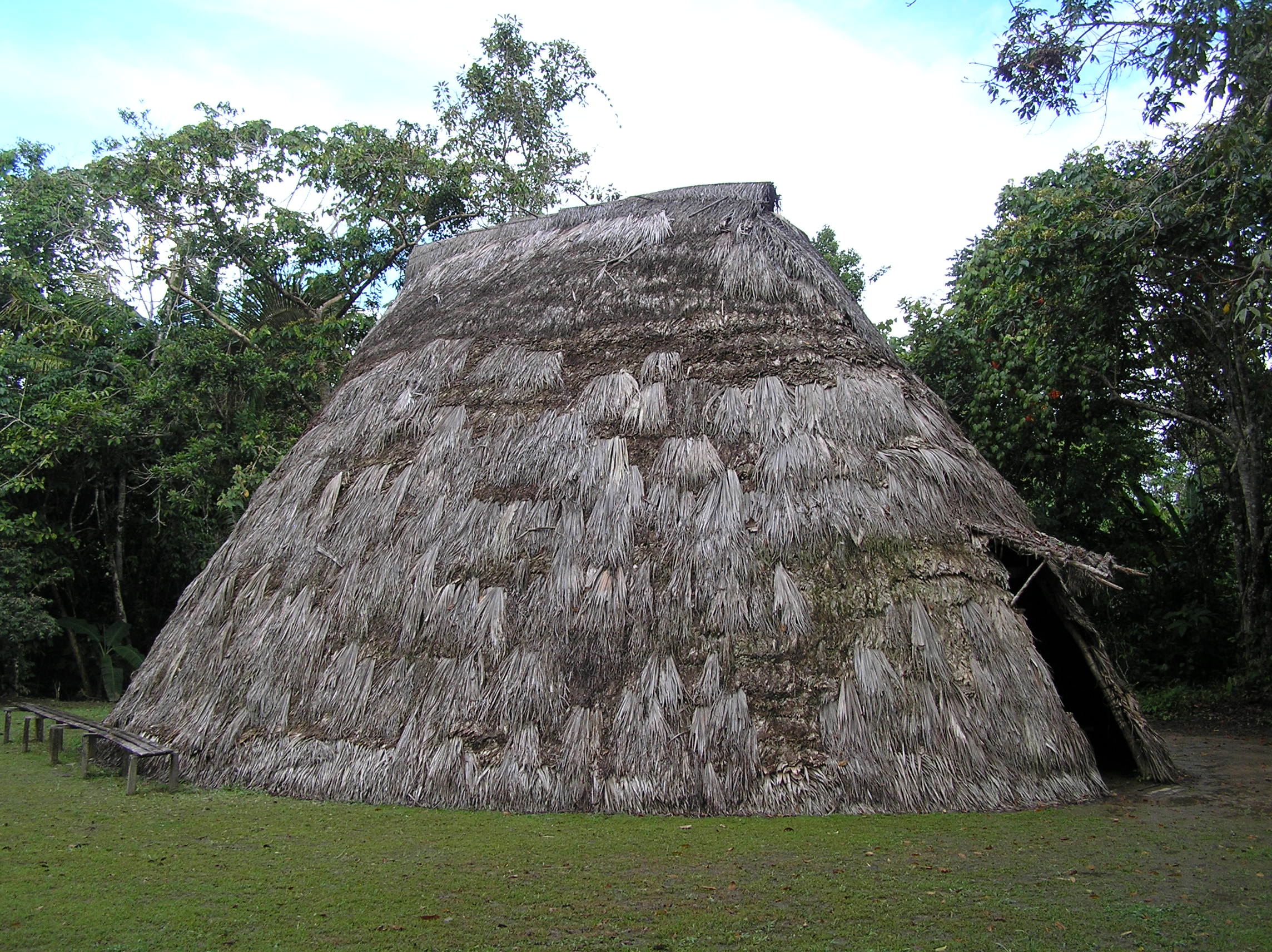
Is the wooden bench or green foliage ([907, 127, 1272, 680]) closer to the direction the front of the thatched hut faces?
the green foliage

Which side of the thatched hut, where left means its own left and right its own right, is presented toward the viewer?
right

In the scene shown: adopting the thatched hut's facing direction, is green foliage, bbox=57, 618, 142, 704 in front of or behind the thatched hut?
behind

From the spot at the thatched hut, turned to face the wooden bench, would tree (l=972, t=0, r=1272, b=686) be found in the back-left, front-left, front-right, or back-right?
back-right

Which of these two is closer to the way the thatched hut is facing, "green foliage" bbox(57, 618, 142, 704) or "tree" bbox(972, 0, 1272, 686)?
the tree

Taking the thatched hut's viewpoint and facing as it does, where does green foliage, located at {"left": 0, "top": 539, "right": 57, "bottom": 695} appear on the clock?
The green foliage is roughly at 7 o'clock from the thatched hut.

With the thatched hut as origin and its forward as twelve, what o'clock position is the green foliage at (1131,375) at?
The green foliage is roughly at 11 o'clock from the thatched hut.

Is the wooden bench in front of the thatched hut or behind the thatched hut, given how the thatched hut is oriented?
behind

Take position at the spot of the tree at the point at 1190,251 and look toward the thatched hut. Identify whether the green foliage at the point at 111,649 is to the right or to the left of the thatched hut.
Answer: right
